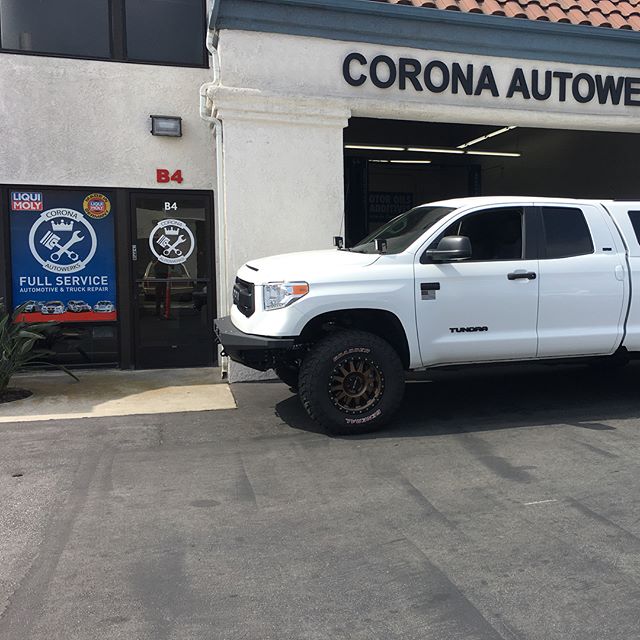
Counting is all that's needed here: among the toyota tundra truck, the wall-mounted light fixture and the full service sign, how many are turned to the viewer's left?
1

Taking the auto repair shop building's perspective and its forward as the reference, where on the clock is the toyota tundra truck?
The toyota tundra truck is roughly at 11 o'clock from the auto repair shop building.

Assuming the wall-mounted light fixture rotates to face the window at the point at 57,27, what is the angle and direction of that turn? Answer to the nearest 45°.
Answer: approximately 90° to its right

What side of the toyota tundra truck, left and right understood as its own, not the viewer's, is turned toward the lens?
left

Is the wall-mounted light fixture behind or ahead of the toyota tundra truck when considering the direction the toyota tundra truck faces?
ahead

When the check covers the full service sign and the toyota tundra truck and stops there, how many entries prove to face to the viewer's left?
1

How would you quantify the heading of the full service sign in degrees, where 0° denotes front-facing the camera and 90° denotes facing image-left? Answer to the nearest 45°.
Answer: approximately 0°

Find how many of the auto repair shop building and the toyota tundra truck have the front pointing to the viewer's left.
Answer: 1
